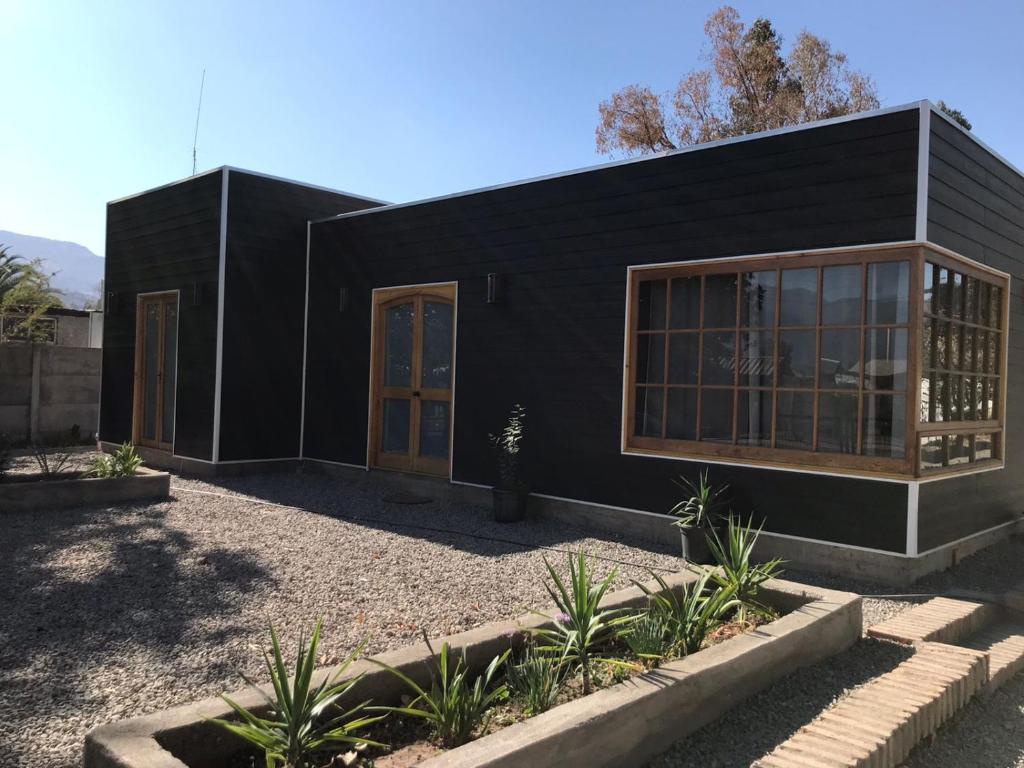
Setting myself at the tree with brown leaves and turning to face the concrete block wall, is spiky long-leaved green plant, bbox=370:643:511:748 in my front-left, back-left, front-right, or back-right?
front-left

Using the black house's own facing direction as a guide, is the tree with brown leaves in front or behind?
behind

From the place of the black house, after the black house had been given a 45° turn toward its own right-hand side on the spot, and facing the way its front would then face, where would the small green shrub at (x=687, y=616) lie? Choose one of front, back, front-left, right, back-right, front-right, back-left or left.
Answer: left

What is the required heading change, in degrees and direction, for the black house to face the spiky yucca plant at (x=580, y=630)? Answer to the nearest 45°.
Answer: approximately 45° to its left

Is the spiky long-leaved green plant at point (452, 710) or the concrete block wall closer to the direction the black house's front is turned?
the spiky long-leaved green plant

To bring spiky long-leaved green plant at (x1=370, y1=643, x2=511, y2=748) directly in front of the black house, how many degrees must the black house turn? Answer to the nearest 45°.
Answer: approximately 45° to its left

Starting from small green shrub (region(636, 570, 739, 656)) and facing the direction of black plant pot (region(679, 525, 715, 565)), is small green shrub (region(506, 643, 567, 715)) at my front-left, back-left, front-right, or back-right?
back-left

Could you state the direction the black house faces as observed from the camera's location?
facing the viewer and to the left of the viewer

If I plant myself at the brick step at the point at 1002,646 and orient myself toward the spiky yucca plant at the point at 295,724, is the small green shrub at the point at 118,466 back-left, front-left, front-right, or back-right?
front-right
